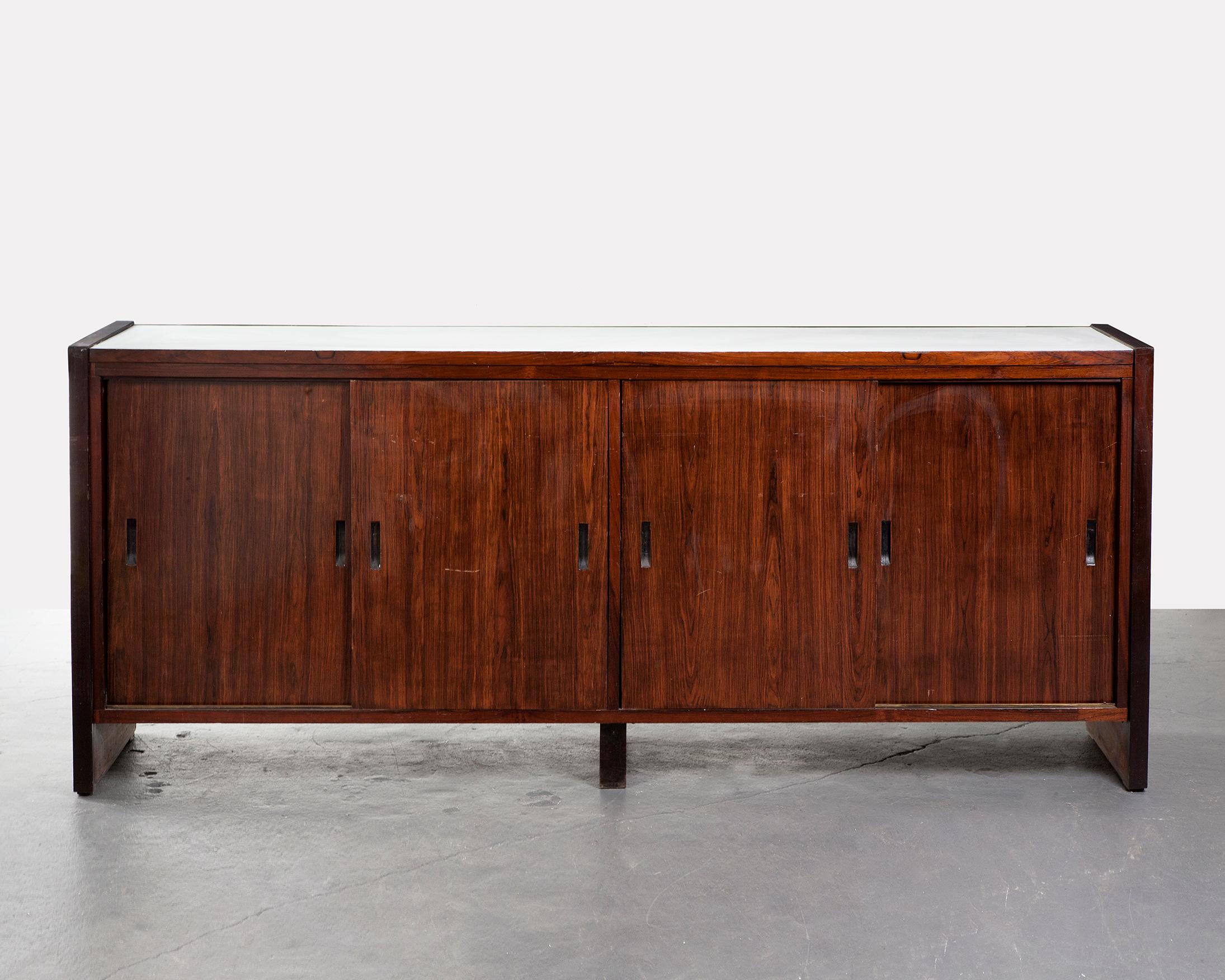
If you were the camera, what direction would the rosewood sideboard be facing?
facing the viewer
